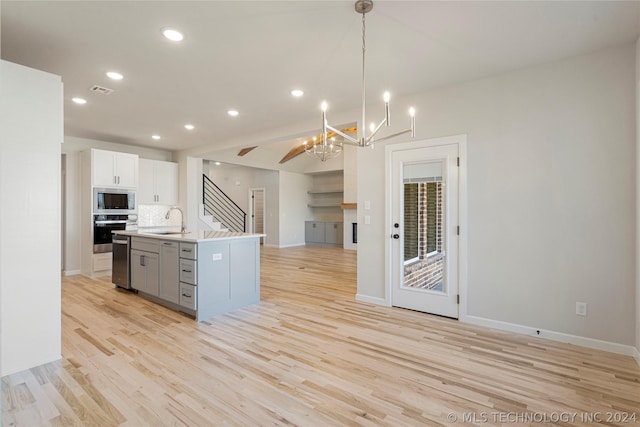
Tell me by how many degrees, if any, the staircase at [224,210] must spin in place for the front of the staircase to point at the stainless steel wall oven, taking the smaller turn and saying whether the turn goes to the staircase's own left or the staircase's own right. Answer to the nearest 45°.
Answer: approximately 135° to the staircase's own right

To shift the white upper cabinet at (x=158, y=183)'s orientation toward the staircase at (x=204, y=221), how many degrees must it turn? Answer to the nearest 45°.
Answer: approximately 90° to its left

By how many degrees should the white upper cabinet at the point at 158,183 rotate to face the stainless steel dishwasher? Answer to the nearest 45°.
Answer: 0° — it already faces it

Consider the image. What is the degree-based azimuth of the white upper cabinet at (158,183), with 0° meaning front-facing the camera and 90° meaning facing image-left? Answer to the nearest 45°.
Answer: approximately 0°

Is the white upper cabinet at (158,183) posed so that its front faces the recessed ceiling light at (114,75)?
yes

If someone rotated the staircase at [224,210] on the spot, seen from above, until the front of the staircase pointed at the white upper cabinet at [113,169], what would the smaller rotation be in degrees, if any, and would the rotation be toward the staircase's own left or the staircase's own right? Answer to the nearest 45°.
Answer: approximately 135° to the staircase's own right

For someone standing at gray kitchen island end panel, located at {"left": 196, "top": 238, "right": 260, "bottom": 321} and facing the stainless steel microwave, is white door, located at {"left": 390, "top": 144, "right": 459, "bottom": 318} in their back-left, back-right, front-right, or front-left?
back-right

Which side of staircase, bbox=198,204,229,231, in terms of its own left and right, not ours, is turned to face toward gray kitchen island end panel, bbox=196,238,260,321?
right

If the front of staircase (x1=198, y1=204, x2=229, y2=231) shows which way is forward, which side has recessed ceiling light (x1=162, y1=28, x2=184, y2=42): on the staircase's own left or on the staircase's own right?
on the staircase's own right

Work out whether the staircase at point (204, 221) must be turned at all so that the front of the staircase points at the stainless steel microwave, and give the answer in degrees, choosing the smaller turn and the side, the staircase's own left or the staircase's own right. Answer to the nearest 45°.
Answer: approximately 135° to the staircase's own right

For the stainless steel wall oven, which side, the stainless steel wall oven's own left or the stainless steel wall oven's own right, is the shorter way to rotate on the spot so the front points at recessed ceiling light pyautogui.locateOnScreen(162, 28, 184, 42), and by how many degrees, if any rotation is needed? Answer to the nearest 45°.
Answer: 0° — it already faces it

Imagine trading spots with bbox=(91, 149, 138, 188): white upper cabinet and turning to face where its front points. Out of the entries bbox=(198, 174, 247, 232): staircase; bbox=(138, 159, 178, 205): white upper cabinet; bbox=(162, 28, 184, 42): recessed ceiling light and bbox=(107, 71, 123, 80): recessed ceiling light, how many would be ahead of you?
2

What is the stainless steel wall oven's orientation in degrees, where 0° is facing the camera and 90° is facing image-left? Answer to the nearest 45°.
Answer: approximately 0°

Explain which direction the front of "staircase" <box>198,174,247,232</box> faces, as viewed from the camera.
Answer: facing to the right of the viewer
